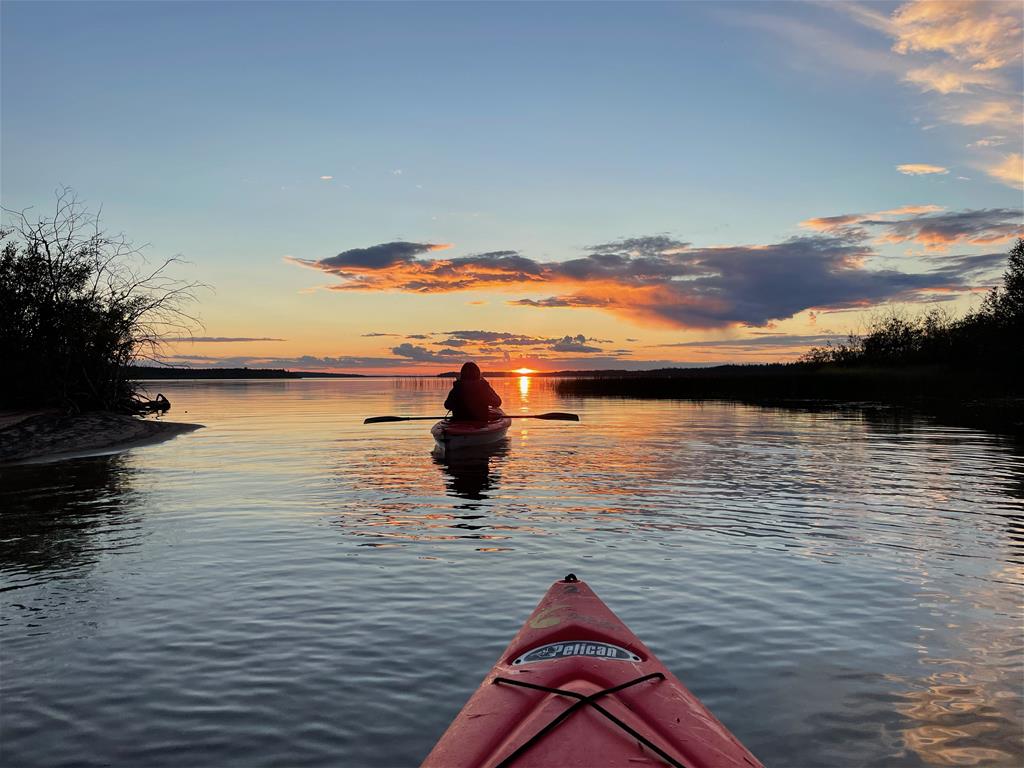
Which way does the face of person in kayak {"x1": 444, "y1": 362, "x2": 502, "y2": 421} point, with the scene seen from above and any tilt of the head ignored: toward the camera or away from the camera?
away from the camera

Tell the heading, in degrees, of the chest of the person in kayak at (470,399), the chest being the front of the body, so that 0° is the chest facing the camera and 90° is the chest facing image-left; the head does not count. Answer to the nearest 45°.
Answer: approximately 180°
